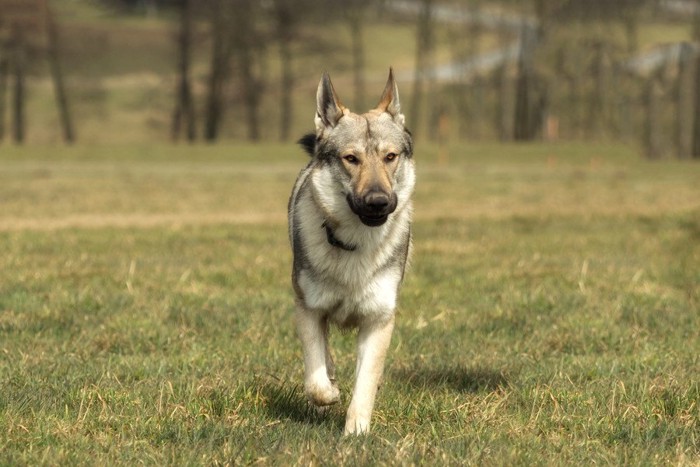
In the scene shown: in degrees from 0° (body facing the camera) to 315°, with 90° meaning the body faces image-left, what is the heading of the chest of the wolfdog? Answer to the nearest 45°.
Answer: approximately 0°
